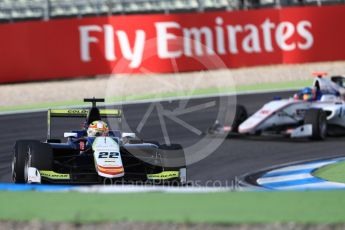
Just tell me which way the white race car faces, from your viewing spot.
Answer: facing the viewer and to the left of the viewer
